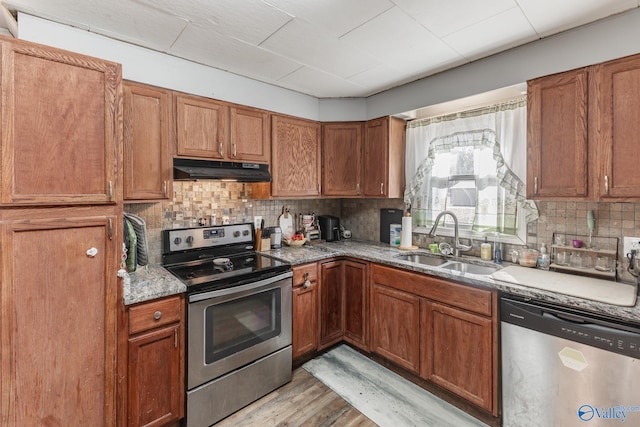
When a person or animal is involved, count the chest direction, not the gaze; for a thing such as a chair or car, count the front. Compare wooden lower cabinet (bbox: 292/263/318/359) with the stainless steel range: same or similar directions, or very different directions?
same or similar directions

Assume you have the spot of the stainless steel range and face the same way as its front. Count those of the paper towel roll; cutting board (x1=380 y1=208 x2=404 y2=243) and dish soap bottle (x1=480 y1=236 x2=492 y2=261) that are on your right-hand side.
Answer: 0

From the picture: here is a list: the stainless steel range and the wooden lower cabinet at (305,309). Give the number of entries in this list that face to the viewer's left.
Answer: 0

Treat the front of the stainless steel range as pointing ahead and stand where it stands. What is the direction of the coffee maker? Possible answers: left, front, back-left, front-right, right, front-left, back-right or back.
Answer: left

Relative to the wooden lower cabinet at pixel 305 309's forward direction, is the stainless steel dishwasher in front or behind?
in front

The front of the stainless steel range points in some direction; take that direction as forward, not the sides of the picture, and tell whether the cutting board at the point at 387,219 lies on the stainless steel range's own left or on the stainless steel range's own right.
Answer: on the stainless steel range's own left

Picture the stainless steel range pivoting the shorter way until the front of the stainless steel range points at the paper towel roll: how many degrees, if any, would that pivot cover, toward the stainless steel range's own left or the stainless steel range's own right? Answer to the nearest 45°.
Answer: approximately 45° to the stainless steel range's own left

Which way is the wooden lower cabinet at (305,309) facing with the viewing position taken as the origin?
facing the viewer and to the right of the viewer

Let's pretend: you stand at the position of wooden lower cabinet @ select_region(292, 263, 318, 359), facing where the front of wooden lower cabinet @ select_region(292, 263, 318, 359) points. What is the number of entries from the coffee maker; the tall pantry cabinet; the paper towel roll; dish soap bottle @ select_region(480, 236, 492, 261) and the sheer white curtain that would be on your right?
1

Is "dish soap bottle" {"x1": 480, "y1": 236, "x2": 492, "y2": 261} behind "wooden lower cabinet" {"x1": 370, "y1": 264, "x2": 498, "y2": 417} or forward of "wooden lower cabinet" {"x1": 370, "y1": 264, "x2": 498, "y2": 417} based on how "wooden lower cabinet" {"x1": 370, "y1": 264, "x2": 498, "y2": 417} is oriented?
behind

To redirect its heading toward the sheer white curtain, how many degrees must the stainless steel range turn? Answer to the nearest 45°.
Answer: approximately 45° to its left

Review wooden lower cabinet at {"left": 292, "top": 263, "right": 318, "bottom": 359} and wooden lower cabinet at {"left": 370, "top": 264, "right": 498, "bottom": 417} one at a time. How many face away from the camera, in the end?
0

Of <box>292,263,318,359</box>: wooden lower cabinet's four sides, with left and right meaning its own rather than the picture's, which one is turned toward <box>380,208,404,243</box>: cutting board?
left

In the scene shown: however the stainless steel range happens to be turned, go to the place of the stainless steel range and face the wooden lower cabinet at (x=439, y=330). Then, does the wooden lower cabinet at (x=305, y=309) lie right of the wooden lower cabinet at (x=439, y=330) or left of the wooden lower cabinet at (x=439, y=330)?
left

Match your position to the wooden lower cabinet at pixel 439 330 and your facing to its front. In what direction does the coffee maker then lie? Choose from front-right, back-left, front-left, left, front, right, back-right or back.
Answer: right

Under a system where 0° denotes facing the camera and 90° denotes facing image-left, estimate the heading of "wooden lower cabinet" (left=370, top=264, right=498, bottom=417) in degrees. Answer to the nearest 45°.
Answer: approximately 45°

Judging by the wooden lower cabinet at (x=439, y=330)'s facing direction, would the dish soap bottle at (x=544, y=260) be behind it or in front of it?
behind

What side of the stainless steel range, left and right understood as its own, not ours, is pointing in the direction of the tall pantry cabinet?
right
